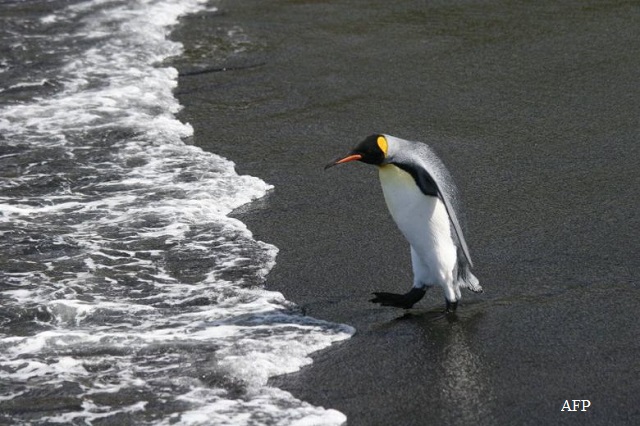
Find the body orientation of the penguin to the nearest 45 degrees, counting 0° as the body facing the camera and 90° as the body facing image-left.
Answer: approximately 90°
